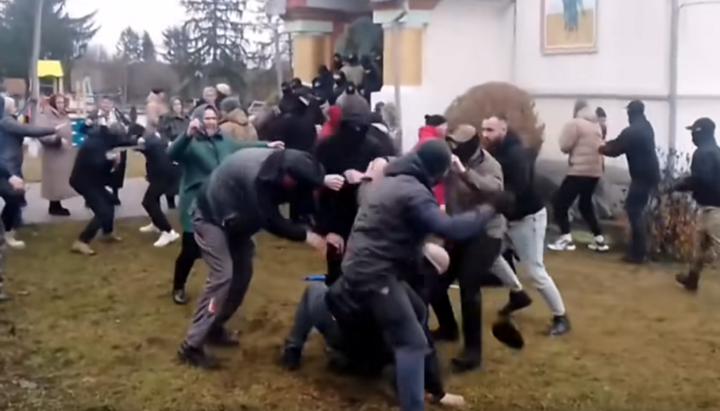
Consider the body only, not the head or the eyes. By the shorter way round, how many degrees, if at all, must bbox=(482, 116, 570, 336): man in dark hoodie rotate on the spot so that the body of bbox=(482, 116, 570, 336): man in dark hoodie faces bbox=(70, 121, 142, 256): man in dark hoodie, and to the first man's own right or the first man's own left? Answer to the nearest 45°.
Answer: approximately 45° to the first man's own right

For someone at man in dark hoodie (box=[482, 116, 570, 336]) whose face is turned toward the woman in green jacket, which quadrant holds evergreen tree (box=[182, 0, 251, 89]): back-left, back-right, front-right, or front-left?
front-right

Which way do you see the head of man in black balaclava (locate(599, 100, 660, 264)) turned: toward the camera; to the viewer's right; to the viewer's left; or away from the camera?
to the viewer's left

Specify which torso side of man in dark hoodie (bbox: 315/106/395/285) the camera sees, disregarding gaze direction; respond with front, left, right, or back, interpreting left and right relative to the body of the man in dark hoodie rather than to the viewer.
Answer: front

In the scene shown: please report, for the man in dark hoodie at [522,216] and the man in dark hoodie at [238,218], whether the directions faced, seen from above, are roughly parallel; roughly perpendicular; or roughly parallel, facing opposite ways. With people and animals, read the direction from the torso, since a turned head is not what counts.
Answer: roughly parallel, facing opposite ways

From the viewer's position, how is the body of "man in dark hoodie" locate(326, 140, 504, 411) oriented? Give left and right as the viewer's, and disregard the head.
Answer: facing away from the viewer and to the right of the viewer

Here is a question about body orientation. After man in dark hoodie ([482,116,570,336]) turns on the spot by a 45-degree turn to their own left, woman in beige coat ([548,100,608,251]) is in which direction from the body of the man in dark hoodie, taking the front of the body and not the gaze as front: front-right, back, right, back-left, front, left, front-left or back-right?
back-right

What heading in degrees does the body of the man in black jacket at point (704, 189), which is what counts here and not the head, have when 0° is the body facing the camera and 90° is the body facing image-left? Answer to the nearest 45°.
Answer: approximately 90°

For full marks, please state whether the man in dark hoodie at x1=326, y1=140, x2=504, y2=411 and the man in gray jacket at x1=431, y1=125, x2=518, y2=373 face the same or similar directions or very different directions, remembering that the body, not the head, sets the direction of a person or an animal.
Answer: very different directions

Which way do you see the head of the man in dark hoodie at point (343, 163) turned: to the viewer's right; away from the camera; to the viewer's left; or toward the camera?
toward the camera

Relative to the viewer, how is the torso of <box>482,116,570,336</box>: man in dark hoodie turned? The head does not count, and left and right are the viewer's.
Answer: facing to the left of the viewer

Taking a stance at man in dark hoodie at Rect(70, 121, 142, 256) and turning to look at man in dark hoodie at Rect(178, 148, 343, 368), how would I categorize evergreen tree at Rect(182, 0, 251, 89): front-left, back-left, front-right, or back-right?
back-left

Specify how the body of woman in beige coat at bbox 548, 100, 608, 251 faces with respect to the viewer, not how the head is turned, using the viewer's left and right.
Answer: facing away from the viewer and to the left of the viewer

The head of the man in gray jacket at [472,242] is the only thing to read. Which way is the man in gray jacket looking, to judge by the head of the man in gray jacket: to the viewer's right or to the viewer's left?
to the viewer's left

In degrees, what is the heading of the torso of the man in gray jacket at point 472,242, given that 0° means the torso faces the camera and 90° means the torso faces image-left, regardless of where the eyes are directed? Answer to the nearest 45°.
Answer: approximately 45°
